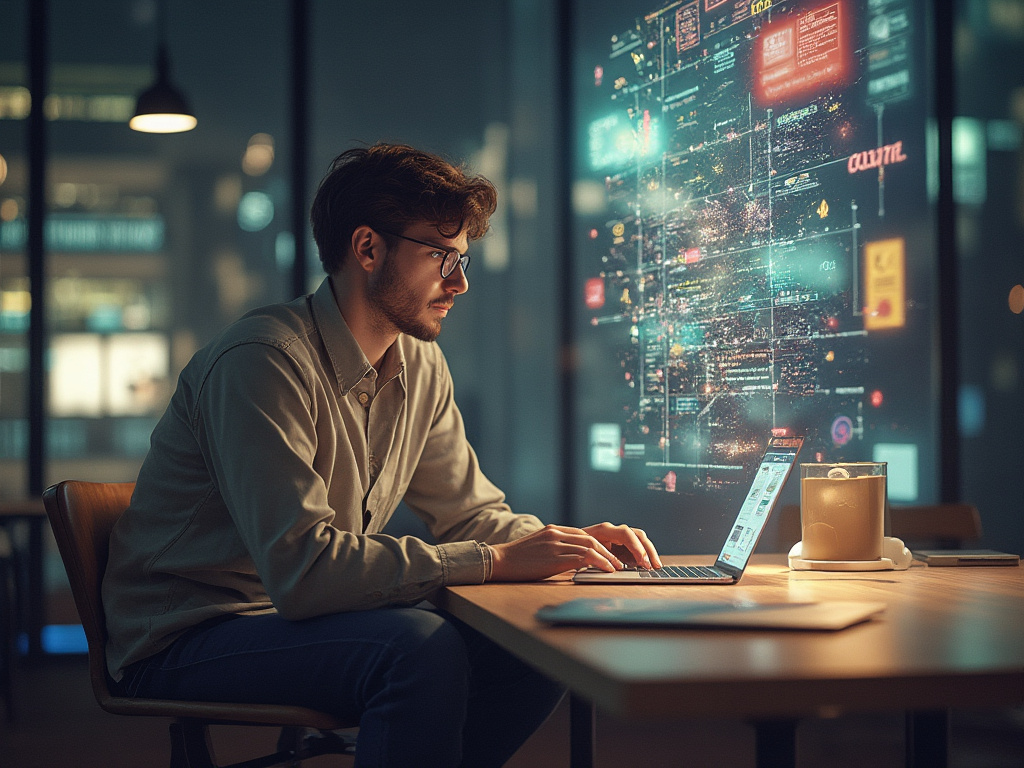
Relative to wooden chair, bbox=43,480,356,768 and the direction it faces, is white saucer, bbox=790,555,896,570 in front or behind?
in front

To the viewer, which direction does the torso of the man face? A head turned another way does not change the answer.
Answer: to the viewer's right

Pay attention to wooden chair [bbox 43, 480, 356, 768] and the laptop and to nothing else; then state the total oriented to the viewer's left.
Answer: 1

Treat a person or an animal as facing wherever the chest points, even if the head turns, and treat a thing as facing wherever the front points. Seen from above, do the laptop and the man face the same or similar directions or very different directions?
very different directions

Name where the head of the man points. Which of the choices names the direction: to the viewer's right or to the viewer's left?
to the viewer's right

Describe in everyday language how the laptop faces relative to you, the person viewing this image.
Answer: facing to the left of the viewer

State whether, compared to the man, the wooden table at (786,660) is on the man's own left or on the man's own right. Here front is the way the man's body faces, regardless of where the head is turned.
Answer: on the man's own right

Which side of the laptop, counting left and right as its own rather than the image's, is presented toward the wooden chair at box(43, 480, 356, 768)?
front

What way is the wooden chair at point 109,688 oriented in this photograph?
to the viewer's right

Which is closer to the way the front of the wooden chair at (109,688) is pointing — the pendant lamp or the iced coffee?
the iced coffee

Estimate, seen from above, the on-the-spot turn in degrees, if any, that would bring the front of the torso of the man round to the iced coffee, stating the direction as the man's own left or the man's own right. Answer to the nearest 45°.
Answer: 0° — they already face it
